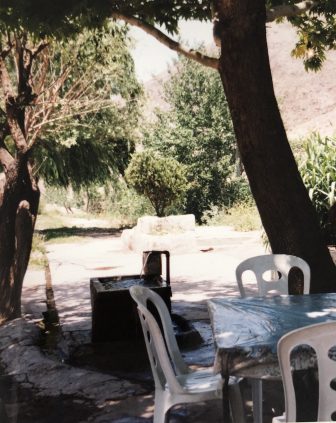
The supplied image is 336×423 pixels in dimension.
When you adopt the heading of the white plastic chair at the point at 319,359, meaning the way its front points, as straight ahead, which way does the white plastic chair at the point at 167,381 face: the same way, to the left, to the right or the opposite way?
to the right

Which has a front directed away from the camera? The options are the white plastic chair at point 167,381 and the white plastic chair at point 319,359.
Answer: the white plastic chair at point 319,359

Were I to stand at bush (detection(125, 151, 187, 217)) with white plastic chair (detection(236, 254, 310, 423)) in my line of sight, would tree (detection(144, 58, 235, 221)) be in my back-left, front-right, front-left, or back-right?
back-left

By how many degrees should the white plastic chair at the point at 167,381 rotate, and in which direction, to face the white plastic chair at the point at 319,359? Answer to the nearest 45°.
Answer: approximately 45° to its right

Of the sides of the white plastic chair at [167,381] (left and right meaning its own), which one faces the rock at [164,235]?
left

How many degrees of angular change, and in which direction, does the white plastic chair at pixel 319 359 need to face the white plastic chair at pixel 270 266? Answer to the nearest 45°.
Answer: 0° — it already faces it

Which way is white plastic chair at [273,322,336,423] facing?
away from the camera

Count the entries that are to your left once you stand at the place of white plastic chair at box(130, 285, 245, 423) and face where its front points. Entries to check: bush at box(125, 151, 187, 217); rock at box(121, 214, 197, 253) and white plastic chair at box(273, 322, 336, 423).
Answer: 2

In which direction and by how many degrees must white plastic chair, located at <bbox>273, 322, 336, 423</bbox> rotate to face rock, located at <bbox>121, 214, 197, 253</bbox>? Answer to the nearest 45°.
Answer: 0° — it already faces it

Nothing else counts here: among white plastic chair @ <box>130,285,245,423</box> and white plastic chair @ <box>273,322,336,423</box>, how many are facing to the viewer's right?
1

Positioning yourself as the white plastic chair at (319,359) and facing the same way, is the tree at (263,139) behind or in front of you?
in front

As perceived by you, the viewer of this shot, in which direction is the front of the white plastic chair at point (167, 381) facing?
facing to the right of the viewer

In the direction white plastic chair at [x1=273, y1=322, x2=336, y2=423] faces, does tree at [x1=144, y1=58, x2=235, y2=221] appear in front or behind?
in front

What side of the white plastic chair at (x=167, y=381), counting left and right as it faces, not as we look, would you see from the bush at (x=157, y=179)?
left
